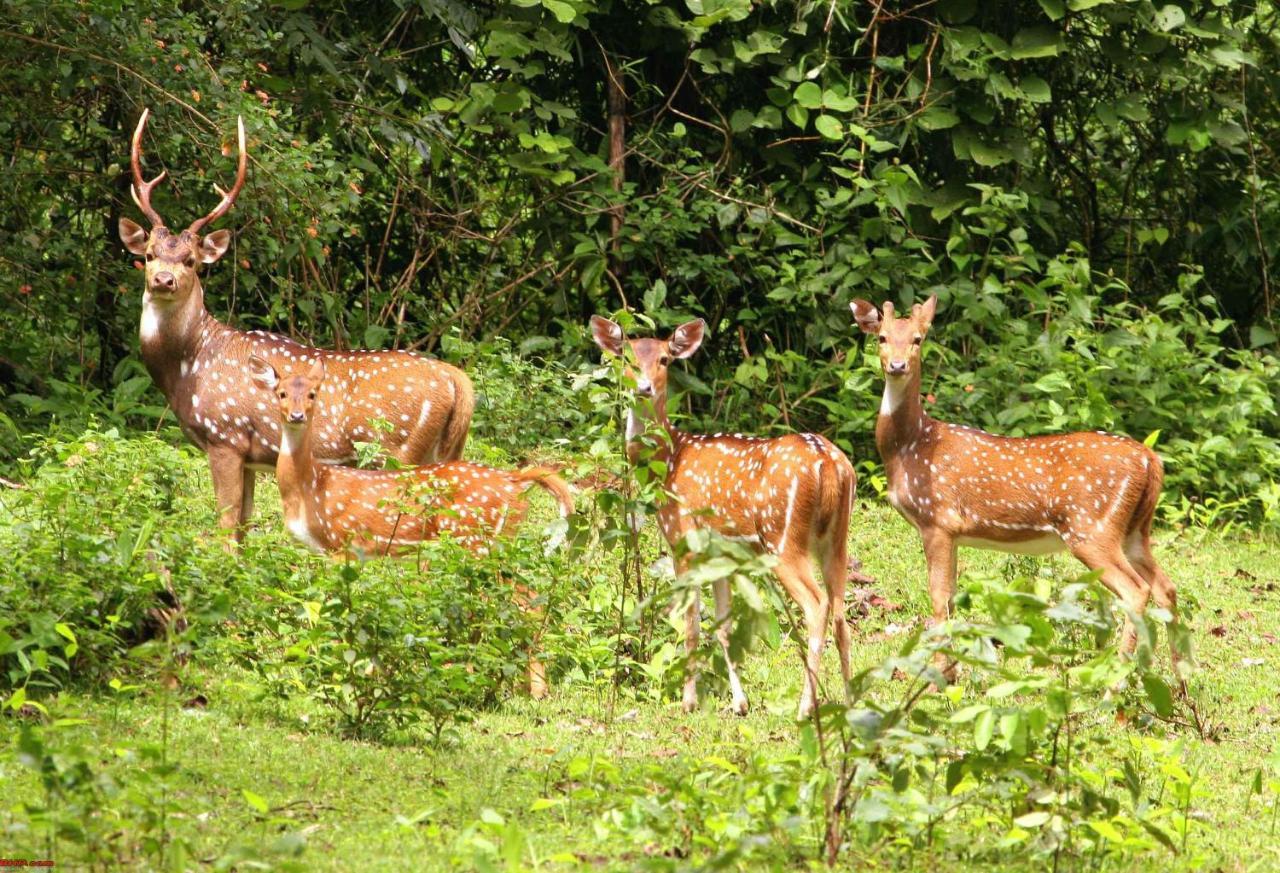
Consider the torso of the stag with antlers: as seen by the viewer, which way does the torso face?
to the viewer's left

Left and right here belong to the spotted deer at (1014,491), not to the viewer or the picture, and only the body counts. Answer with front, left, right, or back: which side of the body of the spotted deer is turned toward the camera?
left

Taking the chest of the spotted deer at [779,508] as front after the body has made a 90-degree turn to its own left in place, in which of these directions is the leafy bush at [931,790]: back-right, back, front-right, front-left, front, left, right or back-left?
front-left

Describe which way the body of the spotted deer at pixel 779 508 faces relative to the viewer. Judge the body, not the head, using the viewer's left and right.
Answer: facing away from the viewer and to the left of the viewer

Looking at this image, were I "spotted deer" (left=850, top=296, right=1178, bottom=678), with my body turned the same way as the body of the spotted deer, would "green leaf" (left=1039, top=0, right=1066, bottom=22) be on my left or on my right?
on my right

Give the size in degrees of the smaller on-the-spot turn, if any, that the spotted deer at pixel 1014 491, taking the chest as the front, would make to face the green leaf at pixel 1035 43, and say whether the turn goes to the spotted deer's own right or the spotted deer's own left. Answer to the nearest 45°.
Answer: approximately 90° to the spotted deer's own right

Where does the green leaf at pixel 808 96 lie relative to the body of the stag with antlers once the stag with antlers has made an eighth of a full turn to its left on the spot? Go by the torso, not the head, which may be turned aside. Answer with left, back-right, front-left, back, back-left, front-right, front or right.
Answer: back

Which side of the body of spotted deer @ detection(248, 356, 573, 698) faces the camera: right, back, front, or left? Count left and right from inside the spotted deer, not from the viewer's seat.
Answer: left

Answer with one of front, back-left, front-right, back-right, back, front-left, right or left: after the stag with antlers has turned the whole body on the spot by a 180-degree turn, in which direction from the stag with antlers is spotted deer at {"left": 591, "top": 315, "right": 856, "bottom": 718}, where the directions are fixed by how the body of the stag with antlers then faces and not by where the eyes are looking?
front-right
